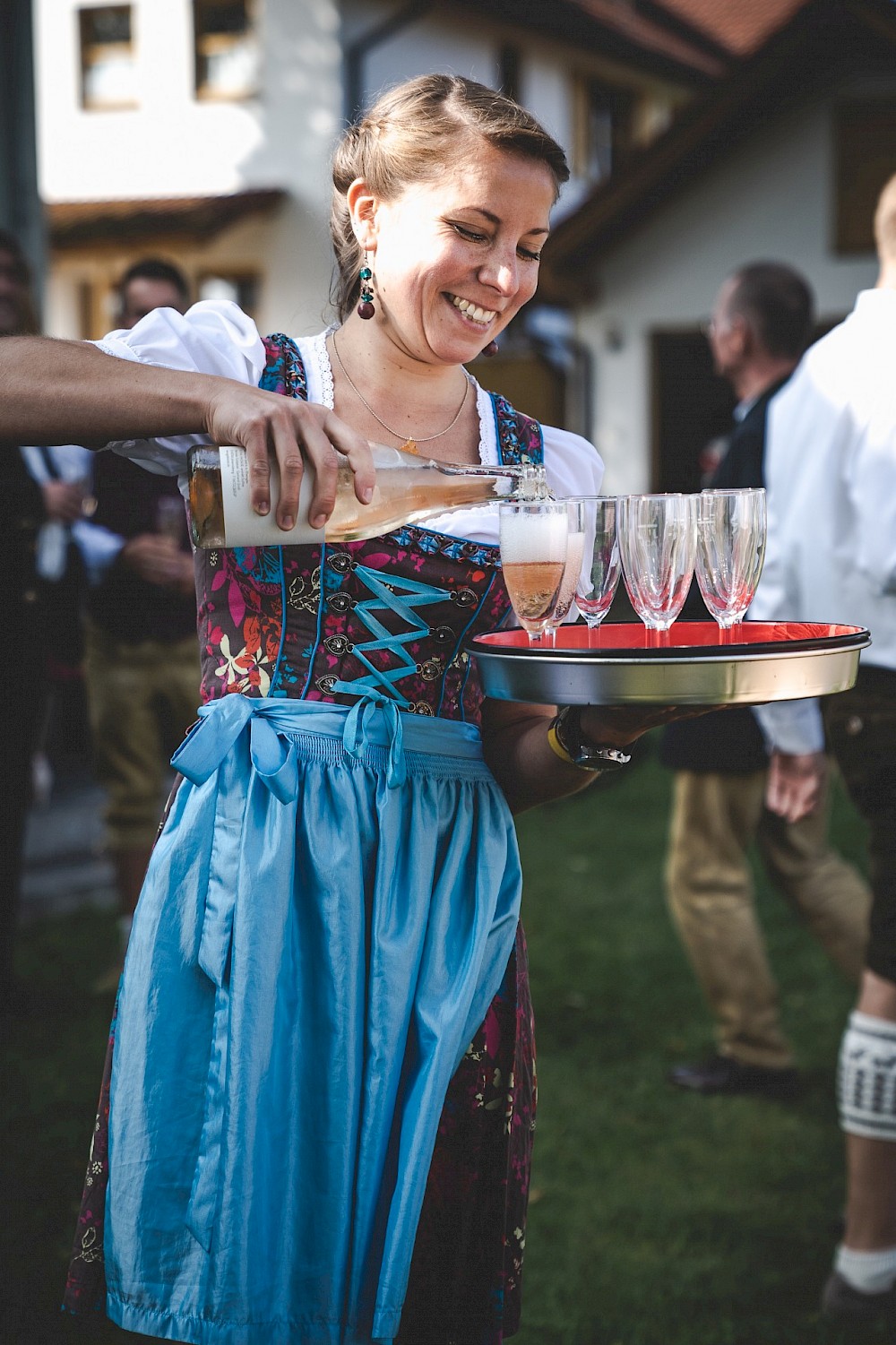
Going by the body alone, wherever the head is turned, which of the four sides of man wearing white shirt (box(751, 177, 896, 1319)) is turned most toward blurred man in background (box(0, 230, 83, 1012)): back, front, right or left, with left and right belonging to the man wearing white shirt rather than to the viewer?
left

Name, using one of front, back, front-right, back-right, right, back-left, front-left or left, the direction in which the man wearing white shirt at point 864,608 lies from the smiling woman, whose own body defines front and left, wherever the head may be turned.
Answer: left

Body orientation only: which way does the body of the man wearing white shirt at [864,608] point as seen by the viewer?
away from the camera

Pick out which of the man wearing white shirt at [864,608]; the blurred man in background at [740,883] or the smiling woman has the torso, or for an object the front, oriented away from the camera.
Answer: the man wearing white shirt

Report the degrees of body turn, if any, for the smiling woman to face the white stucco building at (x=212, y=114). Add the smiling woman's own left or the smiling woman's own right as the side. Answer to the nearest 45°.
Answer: approximately 135° to the smiling woman's own left

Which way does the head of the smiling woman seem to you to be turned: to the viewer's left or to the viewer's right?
to the viewer's right

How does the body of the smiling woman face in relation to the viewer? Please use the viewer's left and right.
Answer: facing the viewer and to the right of the viewer

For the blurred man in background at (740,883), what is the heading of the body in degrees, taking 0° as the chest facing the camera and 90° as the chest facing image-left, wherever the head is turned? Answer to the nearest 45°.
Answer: approximately 90°

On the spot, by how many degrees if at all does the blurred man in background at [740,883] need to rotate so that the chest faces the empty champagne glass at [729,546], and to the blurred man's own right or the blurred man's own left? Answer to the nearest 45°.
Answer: approximately 90° to the blurred man's own left

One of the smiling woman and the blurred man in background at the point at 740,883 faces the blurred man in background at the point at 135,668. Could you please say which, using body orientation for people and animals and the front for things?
the blurred man in background at the point at 740,883

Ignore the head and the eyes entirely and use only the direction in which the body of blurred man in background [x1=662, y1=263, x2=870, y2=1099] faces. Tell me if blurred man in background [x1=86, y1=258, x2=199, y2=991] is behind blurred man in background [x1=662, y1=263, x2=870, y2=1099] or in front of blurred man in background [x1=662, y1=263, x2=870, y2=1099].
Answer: in front

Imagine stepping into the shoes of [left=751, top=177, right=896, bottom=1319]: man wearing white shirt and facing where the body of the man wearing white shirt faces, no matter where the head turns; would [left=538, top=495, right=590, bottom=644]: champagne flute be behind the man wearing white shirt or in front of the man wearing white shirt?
behind

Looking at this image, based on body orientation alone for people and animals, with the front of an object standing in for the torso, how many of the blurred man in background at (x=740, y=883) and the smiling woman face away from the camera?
0

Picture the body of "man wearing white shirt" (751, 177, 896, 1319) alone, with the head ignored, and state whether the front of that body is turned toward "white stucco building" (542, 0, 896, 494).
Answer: yes
